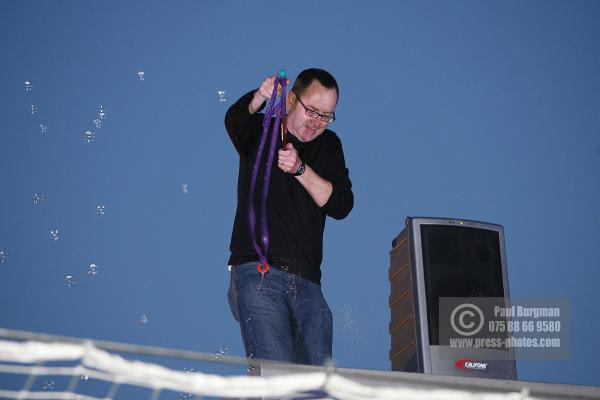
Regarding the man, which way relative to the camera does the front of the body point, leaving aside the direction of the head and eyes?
toward the camera

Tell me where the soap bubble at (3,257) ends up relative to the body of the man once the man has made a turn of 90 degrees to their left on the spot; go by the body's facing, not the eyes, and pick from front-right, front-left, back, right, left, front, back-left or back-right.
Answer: back-left

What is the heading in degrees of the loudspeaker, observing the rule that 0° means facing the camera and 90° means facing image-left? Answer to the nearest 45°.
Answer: approximately 315°

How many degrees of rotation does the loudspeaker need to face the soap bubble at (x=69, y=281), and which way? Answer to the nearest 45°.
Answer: approximately 135° to its right

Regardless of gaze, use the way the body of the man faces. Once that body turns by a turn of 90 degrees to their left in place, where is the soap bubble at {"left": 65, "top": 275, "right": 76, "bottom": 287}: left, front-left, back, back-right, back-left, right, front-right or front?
back-left

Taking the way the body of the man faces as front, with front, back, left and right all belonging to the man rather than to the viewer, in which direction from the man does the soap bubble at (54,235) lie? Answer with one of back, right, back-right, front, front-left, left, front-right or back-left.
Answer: back-right
